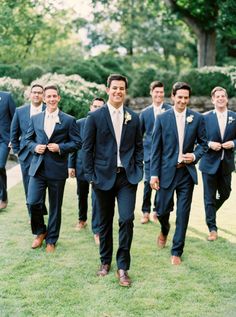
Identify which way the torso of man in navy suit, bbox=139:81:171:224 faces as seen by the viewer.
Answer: toward the camera

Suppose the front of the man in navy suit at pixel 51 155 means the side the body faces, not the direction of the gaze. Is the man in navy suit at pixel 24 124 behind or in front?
behind

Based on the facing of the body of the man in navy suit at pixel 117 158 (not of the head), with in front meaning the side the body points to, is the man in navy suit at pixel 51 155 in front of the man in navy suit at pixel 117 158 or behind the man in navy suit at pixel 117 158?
behind

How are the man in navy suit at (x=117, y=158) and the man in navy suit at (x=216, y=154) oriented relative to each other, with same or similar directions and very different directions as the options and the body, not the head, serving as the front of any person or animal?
same or similar directions

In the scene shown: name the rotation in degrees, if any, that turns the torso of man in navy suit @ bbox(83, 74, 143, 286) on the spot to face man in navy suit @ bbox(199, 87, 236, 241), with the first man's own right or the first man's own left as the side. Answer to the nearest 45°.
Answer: approximately 135° to the first man's own left

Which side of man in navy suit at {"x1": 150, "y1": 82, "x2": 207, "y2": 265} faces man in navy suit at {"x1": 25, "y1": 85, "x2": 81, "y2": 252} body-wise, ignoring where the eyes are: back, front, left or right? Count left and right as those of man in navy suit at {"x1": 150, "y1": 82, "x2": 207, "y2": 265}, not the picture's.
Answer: right

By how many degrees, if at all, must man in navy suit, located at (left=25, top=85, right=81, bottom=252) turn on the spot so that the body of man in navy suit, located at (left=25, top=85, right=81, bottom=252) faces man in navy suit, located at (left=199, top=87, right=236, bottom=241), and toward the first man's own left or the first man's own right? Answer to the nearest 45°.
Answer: approximately 90° to the first man's own left

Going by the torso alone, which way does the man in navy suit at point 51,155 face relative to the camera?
toward the camera

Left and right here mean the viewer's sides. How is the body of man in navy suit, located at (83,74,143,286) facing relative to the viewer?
facing the viewer

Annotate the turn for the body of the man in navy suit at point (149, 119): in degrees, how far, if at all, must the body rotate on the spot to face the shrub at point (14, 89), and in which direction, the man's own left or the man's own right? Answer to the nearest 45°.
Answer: approximately 135° to the man's own right

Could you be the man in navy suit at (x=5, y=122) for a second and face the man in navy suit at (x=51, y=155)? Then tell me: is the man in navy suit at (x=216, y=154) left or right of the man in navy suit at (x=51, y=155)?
left

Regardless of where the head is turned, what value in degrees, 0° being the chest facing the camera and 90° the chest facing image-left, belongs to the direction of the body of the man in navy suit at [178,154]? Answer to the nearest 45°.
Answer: approximately 0°
